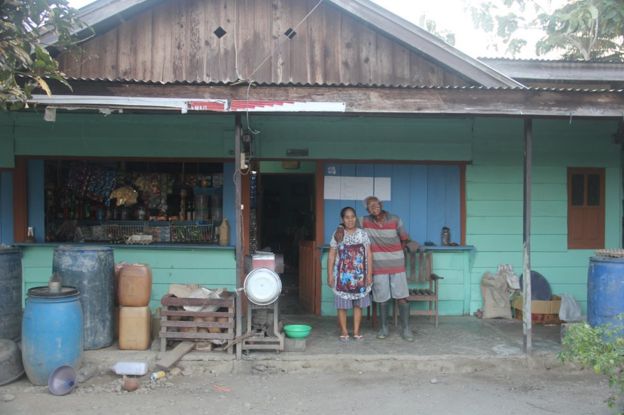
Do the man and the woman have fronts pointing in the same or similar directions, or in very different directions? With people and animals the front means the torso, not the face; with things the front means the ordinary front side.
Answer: same or similar directions

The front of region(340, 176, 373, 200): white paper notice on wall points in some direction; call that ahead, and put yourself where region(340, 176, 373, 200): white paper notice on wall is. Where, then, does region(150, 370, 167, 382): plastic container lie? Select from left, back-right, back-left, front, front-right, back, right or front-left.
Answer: front-right

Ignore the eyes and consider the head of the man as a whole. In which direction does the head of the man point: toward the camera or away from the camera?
toward the camera

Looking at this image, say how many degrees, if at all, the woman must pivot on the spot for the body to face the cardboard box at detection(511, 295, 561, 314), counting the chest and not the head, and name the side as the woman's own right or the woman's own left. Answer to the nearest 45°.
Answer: approximately 135° to the woman's own left

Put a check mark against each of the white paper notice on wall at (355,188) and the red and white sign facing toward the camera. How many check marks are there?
2

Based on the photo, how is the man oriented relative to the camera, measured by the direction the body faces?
toward the camera

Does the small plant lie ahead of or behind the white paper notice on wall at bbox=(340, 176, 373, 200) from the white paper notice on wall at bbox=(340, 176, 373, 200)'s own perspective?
ahead

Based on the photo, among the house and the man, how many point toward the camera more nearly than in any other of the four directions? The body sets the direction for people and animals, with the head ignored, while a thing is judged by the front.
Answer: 2

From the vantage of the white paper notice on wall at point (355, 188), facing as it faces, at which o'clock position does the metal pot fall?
The metal pot is roughly at 1 o'clock from the white paper notice on wall.

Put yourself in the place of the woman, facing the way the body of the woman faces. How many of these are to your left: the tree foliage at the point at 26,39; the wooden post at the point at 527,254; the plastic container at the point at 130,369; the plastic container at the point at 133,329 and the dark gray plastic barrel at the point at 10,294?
1

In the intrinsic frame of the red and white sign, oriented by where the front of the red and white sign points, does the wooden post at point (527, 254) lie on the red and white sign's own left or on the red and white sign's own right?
on the red and white sign's own left

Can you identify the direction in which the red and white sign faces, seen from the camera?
facing the viewer
